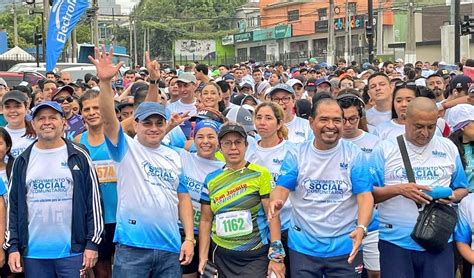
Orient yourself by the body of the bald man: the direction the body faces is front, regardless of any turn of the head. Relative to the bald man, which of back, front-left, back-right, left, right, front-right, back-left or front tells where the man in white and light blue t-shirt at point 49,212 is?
right

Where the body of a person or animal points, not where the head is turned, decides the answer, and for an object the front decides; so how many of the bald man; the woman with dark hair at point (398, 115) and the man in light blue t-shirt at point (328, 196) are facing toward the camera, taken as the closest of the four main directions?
3

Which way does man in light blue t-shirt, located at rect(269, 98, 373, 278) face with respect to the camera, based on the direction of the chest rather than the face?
toward the camera

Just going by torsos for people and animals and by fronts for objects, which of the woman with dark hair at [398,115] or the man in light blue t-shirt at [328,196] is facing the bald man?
the woman with dark hair

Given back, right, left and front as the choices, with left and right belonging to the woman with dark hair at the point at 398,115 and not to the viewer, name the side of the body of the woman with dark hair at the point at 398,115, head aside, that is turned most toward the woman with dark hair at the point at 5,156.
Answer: right

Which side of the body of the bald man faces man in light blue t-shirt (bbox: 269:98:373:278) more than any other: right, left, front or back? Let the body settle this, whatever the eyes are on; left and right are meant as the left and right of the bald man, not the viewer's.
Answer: right

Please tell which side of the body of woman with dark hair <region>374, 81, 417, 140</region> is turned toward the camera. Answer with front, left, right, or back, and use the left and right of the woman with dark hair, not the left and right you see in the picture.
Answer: front

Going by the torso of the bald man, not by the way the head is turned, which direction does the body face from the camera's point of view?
toward the camera

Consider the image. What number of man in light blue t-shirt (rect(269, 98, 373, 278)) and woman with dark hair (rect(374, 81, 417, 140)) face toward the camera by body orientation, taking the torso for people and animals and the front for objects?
2

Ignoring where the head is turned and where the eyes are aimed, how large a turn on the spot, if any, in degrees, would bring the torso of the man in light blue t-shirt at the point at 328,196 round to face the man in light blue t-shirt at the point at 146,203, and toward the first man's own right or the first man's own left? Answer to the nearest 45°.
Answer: approximately 90° to the first man's own right
